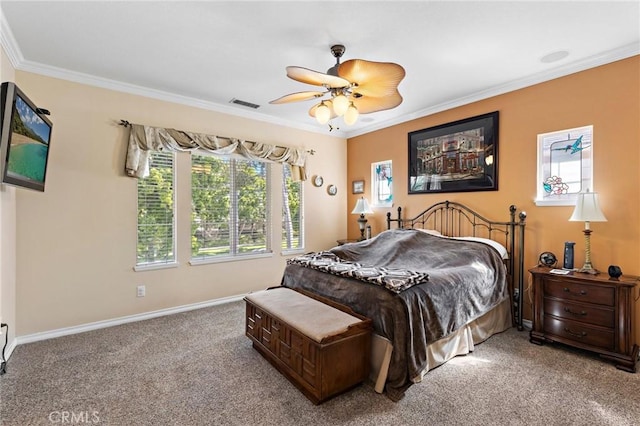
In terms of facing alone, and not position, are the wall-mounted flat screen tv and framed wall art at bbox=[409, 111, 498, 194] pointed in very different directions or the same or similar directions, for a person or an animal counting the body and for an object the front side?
very different directions

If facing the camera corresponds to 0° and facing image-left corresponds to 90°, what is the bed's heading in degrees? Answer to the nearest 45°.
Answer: approximately 45°

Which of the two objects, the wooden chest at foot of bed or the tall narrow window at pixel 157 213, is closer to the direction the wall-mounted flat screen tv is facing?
the wooden chest at foot of bed

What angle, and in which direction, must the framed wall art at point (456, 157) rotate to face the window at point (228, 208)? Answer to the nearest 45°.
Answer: approximately 45° to its right

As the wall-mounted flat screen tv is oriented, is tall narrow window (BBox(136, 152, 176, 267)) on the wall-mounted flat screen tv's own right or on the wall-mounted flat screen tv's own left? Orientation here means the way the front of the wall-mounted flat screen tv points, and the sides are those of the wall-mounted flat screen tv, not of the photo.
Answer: on the wall-mounted flat screen tv's own left

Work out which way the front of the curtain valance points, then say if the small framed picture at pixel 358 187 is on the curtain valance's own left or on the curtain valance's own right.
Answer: on the curtain valance's own left

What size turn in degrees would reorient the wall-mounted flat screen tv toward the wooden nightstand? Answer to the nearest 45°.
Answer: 0° — it already faces it

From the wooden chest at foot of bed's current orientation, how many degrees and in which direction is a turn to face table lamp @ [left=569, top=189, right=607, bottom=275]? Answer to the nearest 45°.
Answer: approximately 135° to its left
